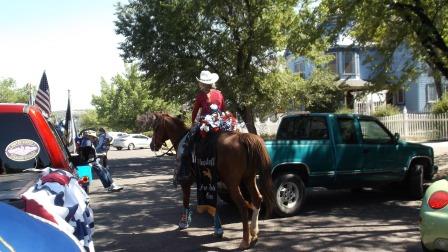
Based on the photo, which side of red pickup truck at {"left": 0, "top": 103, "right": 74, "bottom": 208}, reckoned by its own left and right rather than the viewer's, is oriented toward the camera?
back

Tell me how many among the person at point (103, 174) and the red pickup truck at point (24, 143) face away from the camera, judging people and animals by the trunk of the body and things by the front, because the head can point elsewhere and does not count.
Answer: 1

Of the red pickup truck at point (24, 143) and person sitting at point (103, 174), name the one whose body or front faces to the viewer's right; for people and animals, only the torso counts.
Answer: the person sitting

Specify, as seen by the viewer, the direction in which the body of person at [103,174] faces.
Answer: to the viewer's right

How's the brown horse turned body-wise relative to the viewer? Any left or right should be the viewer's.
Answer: facing away from the viewer and to the left of the viewer

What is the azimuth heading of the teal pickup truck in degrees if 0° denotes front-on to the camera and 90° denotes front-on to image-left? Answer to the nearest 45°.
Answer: approximately 225°

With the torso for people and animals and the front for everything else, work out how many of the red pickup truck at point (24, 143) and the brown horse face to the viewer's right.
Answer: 0

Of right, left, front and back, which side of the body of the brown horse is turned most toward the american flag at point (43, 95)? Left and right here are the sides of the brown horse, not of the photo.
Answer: front

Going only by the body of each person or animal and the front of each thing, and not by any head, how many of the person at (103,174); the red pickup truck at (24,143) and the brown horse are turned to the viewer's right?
1

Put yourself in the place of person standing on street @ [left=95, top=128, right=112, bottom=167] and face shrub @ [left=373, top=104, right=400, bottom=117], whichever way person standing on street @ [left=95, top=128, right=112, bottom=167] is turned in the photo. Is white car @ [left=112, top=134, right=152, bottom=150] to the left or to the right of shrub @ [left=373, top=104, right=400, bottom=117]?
left

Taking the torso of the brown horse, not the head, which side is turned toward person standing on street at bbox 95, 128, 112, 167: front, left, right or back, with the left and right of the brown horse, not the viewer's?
front

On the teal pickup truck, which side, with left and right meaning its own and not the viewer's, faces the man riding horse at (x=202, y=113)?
back

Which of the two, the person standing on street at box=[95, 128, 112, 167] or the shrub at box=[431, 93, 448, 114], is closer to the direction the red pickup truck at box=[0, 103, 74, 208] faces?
the person standing on street
